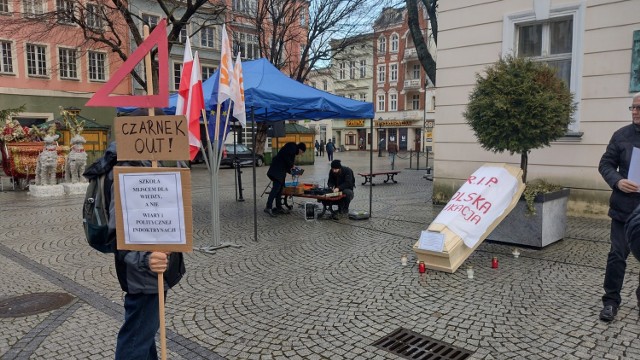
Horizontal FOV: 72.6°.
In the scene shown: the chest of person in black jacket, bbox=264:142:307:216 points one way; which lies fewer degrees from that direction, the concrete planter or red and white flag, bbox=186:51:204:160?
the concrete planter

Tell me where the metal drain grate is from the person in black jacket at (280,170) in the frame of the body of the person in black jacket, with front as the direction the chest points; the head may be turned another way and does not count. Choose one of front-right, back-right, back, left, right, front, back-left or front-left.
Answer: right

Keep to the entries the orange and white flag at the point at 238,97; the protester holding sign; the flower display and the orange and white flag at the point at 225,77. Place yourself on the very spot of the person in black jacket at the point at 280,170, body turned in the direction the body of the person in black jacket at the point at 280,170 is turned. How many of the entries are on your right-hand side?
3

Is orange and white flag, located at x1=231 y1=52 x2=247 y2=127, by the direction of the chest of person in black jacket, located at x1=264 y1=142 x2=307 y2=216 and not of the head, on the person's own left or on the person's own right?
on the person's own right

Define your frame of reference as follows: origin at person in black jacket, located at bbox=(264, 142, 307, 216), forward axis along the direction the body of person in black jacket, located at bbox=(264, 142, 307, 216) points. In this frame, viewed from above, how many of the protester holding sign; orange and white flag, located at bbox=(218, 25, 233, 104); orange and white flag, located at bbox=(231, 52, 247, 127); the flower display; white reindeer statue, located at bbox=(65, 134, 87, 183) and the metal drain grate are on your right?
4

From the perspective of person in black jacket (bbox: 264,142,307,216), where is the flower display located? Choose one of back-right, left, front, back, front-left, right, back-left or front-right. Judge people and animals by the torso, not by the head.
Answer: back-left

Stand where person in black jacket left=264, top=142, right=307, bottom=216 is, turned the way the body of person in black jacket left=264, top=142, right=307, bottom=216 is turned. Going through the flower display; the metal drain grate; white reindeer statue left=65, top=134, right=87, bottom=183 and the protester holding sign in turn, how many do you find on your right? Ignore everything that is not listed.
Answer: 2

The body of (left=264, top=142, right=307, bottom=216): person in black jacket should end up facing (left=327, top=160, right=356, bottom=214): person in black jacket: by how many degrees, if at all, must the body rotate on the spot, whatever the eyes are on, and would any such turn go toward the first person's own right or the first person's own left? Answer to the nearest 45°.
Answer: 0° — they already face them

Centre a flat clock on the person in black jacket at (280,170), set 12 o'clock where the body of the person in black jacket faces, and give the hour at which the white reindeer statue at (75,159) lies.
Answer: The white reindeer statue is roughly at 7 o'clock from the person in black jacket.

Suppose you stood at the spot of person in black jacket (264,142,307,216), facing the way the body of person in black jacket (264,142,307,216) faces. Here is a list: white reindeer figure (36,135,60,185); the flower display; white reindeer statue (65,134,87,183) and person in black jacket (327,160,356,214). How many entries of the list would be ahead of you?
1

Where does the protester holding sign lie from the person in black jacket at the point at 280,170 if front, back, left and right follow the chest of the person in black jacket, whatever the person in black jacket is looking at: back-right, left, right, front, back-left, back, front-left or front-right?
right

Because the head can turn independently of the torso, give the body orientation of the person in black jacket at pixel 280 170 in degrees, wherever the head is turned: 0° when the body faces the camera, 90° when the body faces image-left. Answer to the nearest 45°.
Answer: approximately 270°

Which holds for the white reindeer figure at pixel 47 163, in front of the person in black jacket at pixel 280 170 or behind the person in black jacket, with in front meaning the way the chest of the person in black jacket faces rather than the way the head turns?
behind

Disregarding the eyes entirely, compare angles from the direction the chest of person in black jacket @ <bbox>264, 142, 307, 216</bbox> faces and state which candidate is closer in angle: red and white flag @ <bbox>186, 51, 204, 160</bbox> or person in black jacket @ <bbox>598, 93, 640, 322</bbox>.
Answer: the person in black jacket

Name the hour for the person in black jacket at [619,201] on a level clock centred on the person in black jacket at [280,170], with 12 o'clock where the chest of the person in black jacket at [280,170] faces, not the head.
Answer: the person in black jacket at [619,201] is roughly at 2 o'clock from the person in black jacket at [280,170].

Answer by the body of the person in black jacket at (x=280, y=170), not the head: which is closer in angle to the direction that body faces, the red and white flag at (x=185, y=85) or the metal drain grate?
the metal drain grate
